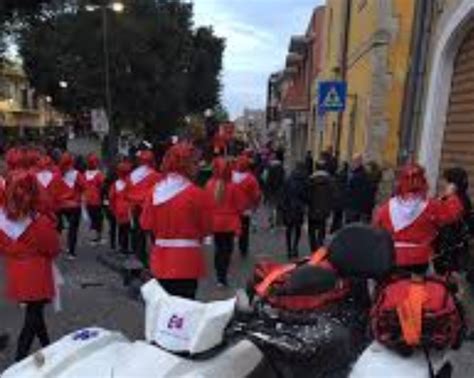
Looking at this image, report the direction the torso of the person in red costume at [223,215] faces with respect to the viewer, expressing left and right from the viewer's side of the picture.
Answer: facing away from the viewer

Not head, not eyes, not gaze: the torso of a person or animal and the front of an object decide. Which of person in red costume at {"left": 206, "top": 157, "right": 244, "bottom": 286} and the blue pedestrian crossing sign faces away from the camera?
the person in red costume

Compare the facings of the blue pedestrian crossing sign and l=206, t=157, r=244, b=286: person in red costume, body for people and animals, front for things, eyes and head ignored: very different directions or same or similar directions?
very different directions

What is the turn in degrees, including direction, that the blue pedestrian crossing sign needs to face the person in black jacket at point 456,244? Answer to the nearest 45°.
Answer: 0° — it already faces them

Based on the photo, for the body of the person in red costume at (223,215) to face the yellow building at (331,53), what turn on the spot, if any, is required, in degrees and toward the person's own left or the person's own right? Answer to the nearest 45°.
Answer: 0° — they already face it

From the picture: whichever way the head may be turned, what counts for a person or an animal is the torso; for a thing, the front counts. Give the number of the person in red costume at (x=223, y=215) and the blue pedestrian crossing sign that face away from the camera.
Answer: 1

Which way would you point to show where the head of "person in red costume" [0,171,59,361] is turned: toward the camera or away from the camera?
away from the camera

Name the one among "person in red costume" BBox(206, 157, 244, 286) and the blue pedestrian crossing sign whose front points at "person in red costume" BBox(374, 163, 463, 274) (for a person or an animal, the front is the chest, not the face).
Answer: the blue pedestrian crossing sign

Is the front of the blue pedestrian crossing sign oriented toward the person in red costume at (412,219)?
yes
